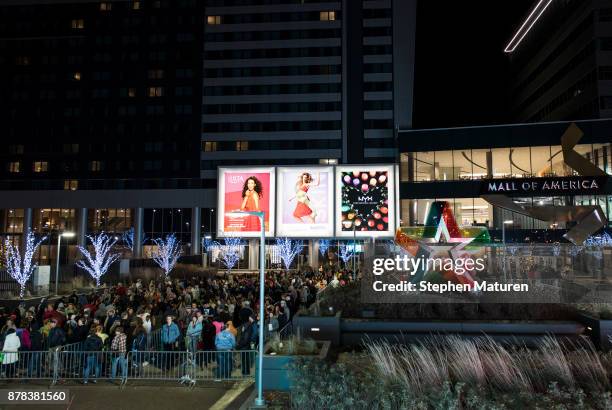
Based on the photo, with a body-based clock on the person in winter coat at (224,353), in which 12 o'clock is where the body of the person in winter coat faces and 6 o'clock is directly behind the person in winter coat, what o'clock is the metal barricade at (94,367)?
The metal barricade is roughly at 9 o'clock from the person in winter coat.

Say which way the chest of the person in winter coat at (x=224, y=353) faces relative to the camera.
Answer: away from the camera

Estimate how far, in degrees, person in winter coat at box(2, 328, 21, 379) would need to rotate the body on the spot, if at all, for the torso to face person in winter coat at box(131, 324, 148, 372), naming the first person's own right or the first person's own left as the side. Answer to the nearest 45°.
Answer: approximately 90° to the first person's own right

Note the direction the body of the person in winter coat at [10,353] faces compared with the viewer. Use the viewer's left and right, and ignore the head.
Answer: facing away from the viewer

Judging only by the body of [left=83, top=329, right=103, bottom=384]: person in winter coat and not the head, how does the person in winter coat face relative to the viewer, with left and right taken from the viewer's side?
facing away from the viewer

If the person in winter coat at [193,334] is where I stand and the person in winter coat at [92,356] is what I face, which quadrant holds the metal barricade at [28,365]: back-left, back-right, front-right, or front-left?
front-right

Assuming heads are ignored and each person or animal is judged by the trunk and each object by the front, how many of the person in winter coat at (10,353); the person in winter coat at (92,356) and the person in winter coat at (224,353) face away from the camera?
3

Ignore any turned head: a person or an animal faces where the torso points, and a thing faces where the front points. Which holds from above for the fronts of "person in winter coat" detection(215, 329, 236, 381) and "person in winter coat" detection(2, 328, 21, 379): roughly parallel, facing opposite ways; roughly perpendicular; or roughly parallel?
roughly parallel

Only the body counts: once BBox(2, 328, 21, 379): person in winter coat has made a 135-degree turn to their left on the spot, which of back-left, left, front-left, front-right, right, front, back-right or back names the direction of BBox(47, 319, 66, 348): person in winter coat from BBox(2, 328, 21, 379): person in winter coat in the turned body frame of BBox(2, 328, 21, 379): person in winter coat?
back-left

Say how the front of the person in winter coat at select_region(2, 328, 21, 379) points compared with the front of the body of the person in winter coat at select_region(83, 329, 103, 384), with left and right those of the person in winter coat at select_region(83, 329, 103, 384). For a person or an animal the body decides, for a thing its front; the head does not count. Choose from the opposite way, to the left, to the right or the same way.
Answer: the same way

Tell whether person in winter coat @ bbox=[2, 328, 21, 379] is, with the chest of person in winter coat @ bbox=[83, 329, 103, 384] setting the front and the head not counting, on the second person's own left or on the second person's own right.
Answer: on the second person's own left

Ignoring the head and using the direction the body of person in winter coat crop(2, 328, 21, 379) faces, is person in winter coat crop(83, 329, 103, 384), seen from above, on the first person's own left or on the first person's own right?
on the first person's own right

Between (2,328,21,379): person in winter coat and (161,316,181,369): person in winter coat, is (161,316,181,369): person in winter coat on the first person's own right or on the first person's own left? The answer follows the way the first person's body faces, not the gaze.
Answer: on the first person's own right

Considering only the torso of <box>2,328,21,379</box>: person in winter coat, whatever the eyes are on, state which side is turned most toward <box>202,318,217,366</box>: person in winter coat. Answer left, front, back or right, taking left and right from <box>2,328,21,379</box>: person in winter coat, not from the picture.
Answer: right

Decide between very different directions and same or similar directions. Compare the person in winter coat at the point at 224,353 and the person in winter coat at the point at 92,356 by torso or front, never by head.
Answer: same or similar directions

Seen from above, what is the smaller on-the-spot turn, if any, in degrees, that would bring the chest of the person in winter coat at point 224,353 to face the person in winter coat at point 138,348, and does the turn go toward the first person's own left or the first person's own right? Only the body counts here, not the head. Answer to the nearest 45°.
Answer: approximately 90° to the first person's own left

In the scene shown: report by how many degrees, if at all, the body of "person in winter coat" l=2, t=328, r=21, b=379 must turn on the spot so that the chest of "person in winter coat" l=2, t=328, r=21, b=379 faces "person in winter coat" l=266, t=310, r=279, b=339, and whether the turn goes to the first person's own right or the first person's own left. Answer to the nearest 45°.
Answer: approximately 90° to the first person's own right
